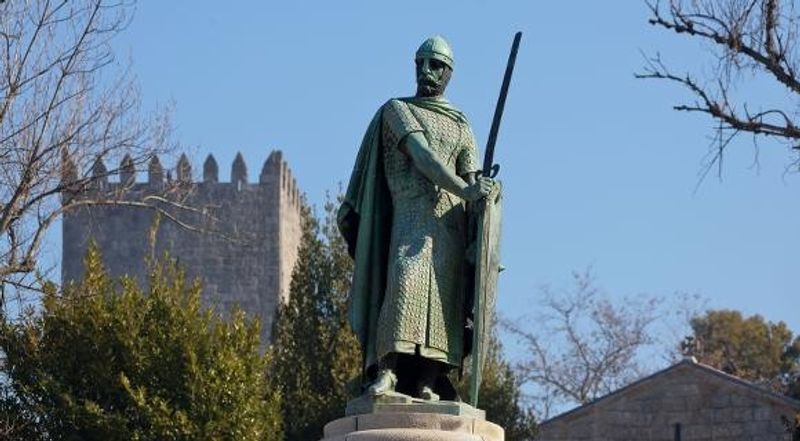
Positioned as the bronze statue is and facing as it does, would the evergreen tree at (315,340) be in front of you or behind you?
behind

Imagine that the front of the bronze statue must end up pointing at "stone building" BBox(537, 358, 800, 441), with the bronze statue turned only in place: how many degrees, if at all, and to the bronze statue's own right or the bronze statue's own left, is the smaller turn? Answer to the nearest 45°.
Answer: approximately 180°

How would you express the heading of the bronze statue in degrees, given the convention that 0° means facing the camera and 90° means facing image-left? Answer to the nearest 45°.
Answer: approximately 0°
